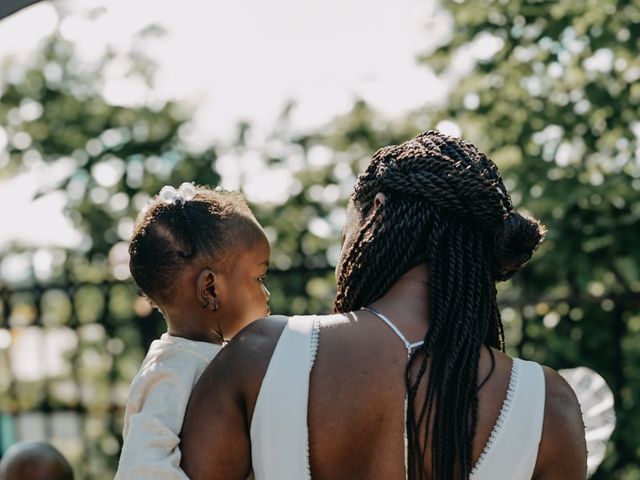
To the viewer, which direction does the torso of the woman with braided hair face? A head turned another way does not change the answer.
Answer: away from the camera

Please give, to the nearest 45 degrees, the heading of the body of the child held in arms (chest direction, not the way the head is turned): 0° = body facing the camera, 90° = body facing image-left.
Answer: approximately 270°
